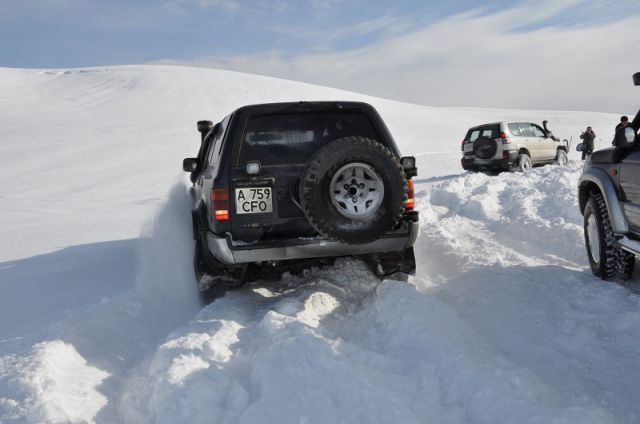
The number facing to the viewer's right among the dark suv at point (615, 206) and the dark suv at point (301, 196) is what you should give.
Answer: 0

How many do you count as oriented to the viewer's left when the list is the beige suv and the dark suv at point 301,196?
0

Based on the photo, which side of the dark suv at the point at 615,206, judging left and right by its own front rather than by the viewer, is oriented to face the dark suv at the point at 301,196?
left

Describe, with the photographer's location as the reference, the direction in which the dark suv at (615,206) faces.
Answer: facing away from the viewer and to the left of the viewer

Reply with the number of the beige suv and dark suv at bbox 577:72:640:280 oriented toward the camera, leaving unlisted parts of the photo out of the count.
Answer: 0

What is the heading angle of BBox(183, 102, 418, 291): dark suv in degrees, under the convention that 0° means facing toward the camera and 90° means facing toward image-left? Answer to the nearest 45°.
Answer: approximately 180°

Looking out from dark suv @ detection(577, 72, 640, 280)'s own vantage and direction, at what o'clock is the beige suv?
The beige suv is roughly at 1 o'clock from the dark suv.

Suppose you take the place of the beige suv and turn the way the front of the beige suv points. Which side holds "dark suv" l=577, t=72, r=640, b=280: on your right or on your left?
on your right

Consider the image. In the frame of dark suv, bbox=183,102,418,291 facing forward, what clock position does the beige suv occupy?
The beige suv is roughly at 1 o'clock from the dark suv.

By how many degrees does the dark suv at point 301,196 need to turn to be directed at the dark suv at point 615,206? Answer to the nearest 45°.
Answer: approximately 90° to its right

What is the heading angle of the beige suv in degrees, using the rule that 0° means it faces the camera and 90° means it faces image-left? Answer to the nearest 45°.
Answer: approximately 225°
